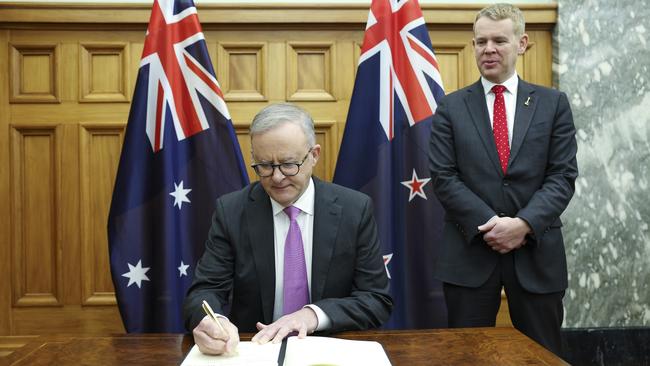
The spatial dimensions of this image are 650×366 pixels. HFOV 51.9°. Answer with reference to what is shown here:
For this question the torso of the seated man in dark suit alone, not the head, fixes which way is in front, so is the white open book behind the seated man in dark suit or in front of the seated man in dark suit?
in front

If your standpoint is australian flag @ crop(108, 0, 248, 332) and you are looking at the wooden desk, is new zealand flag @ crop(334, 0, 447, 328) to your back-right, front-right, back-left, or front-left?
front-left

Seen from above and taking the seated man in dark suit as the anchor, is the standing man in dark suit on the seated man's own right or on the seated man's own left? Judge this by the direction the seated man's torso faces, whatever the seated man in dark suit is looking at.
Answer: on the seated man's own left

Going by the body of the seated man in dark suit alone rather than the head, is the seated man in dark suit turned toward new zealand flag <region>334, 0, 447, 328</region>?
no

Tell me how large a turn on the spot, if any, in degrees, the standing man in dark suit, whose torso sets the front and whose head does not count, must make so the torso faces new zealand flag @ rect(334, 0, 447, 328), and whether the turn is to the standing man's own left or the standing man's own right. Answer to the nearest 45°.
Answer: approximately 135° to the standing man's own right

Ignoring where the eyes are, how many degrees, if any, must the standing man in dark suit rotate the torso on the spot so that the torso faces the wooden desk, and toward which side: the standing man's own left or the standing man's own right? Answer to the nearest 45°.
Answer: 0° — they already face it

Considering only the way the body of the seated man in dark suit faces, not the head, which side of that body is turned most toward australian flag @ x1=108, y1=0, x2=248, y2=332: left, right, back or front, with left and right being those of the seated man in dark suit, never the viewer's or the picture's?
back

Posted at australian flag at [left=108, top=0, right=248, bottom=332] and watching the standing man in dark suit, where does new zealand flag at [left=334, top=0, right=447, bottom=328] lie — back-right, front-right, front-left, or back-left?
front-left

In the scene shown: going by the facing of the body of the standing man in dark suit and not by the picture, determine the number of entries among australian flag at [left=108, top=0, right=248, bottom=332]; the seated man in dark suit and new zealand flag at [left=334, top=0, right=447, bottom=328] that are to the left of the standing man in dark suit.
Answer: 0

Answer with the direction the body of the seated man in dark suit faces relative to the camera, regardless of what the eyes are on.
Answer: toward the camera

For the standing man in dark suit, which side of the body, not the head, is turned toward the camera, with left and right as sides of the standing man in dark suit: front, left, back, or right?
front

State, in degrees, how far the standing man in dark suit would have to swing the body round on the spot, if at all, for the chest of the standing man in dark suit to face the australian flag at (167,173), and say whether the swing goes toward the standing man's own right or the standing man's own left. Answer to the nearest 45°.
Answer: approximately 90° to the standing man's own right

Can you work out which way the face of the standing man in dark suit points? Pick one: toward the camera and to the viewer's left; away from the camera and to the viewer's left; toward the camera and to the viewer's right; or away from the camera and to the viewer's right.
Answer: toward the camera and to the viewer's left

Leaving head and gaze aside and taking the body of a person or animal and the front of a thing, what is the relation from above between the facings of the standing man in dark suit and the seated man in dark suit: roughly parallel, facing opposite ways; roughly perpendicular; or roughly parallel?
roughly parallel

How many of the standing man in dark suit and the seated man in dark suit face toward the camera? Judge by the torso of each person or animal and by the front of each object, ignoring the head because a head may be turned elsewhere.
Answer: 2

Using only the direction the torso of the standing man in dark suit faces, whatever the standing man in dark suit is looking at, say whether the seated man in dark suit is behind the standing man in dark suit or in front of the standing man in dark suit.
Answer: in front
